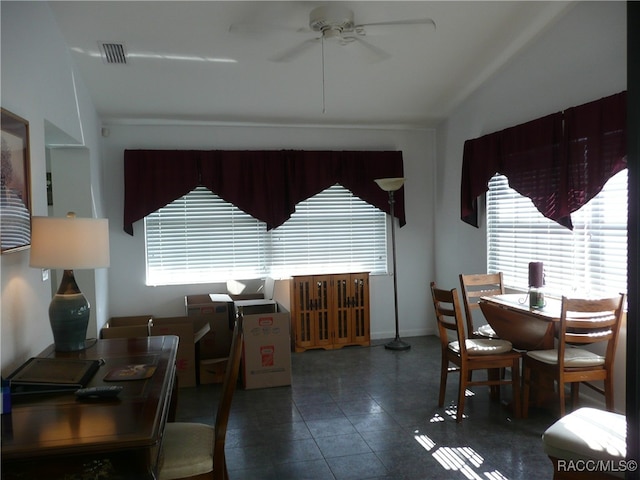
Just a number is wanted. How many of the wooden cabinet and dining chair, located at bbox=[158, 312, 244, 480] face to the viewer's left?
1

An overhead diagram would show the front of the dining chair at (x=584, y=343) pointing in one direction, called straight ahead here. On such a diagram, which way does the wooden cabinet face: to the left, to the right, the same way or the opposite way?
the opposite way

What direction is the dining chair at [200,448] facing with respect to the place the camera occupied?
facing to the left of the viewer

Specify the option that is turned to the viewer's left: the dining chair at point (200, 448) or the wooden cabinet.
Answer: the dining chair

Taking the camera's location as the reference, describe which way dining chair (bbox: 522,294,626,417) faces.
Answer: facing away from the viewer and to the left of the viewer

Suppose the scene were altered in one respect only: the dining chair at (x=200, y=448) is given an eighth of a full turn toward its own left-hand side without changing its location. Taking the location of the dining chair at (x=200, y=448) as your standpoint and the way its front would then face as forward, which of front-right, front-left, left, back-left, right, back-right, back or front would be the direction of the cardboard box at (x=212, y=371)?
back-right
